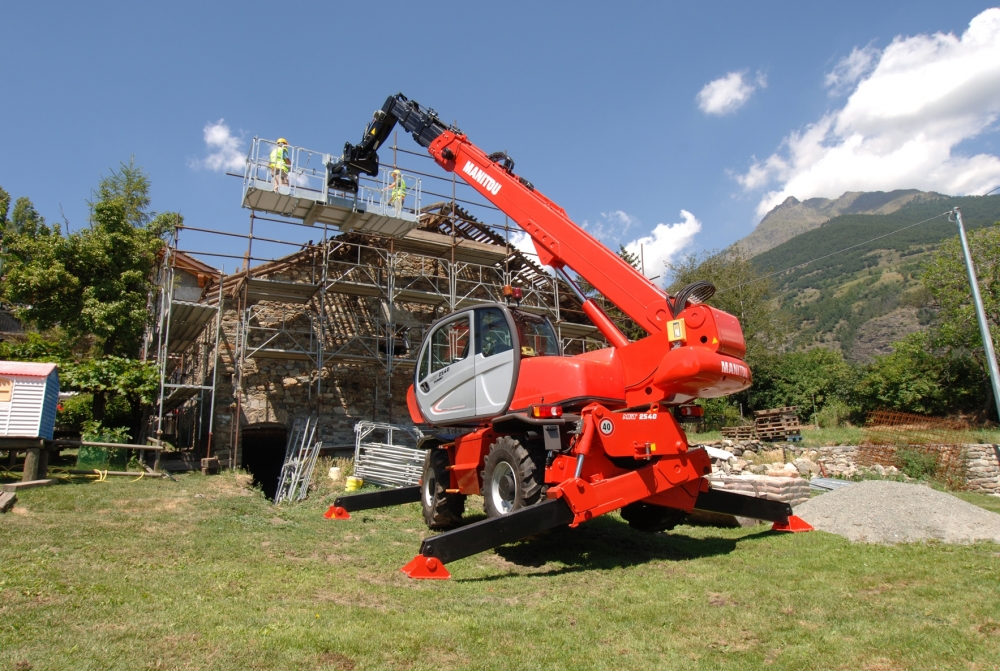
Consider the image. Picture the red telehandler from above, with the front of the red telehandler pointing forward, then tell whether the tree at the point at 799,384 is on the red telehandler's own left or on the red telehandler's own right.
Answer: on the red telehandler's own right

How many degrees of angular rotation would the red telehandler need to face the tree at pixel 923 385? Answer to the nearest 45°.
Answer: approximately 90° to its right

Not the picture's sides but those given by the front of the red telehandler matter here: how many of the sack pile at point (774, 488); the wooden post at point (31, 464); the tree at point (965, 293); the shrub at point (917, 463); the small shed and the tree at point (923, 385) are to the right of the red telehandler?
4

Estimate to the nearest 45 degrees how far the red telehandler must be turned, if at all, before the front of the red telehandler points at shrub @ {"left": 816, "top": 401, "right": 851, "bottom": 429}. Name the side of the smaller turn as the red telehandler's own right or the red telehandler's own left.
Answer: approximately 90° to the red telehandler's own right

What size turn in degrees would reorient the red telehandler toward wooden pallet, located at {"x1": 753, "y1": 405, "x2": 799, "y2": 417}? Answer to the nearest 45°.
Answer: approximately 90° to its right

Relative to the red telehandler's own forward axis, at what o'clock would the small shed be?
The small shed is roughly at 11 o'clock from the red telehandler.

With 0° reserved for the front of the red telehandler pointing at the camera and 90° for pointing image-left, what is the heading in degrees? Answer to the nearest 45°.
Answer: approximately 135°

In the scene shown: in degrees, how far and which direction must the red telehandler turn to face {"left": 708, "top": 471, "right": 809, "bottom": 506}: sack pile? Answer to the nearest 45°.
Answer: approximately 90° to its right

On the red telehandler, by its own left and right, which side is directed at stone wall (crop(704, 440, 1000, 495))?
right

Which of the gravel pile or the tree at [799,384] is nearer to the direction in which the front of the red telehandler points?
the tree
